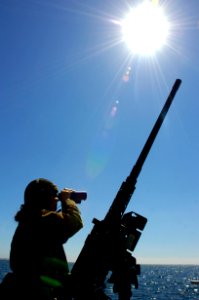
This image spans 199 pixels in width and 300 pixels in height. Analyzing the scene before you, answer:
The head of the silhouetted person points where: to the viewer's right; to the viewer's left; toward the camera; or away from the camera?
to the viewer's right

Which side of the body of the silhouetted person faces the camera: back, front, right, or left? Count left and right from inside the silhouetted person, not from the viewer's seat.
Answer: right
